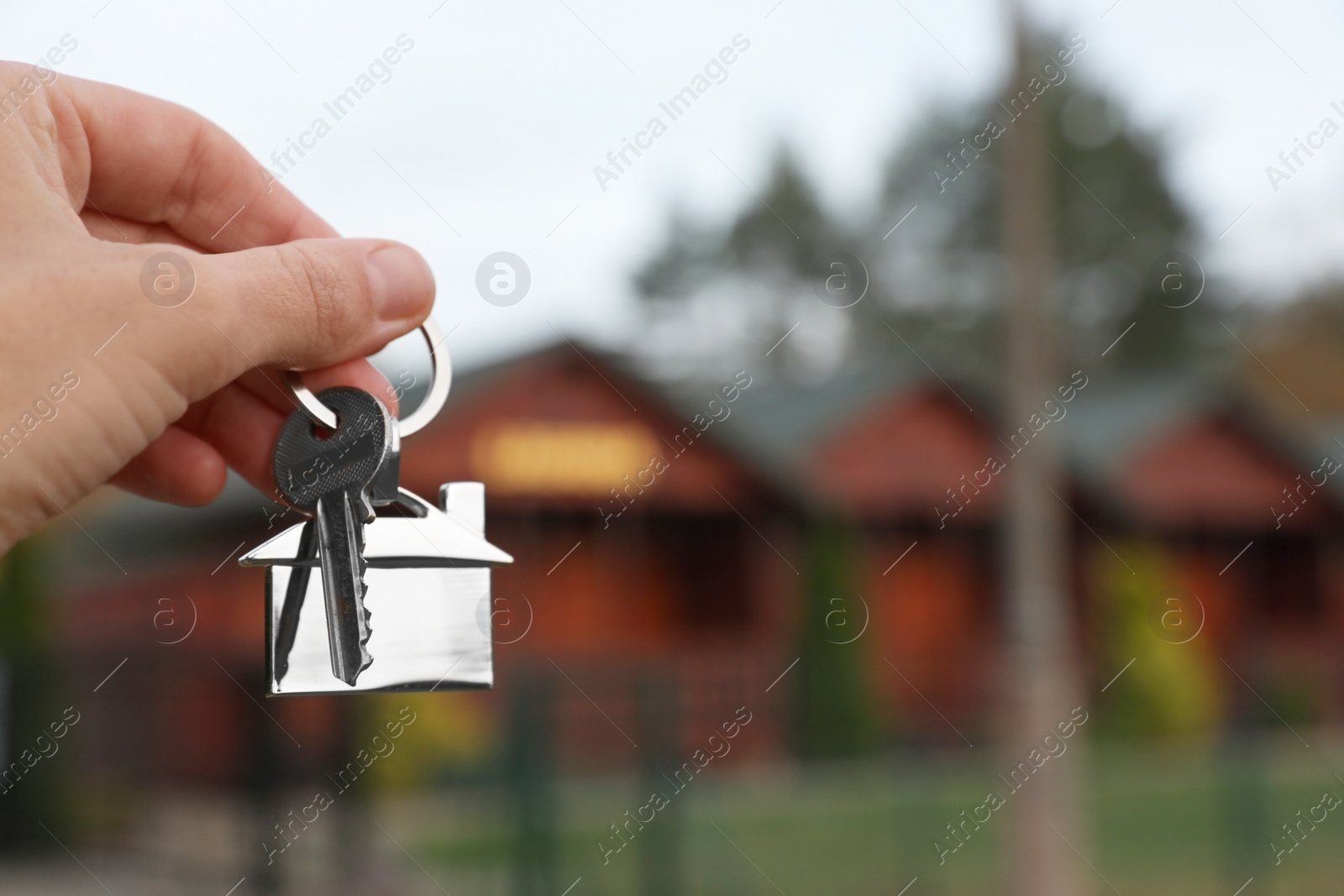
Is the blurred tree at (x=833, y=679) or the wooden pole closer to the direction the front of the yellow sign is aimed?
the wooden pole

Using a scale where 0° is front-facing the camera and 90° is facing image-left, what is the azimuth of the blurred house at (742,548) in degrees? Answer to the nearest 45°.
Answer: approximately 0°

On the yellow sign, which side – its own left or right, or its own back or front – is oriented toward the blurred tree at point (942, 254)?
back

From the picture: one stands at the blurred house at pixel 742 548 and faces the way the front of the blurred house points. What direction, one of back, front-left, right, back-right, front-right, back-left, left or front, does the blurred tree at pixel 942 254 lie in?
back

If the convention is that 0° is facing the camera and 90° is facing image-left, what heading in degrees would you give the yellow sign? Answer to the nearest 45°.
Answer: approximately 0°

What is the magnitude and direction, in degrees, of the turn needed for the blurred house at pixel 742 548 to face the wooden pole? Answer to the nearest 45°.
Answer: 0° — it already faces it
